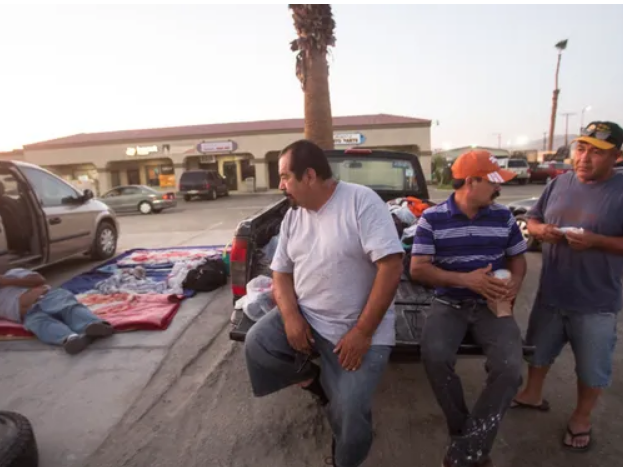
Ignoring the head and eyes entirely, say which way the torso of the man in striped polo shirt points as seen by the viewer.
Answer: toward the camera

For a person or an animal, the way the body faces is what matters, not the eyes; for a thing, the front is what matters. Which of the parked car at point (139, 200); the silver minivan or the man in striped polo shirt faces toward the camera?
the man in striped polo shirt

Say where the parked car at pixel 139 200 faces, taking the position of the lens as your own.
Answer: facing away from the viewer and to the left of the viewer

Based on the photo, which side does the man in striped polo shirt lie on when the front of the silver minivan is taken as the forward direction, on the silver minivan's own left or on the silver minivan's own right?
on the silver minivan's own right

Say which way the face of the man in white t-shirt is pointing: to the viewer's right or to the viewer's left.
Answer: to the viewer's left

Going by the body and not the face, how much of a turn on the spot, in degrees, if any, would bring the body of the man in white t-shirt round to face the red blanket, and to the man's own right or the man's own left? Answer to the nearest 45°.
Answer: approximately 90° to the man's own right

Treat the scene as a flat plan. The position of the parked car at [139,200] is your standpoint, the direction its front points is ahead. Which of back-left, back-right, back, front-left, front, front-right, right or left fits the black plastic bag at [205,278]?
back-left

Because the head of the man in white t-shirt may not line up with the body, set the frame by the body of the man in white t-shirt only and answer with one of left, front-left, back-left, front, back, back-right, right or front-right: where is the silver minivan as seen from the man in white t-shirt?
right

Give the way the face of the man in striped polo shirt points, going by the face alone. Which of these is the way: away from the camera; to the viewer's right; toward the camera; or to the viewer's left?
to the viewer's right

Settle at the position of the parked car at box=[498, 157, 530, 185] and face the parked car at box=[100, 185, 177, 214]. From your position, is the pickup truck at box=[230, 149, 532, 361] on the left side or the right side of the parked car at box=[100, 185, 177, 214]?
left

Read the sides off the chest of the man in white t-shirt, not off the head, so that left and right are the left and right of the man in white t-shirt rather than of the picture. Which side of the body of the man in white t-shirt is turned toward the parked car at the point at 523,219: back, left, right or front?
back

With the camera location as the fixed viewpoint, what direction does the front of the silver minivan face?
facing away from the viewer and to the right of the viewer

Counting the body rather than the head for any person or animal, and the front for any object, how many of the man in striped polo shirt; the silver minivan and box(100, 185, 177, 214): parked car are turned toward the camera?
1

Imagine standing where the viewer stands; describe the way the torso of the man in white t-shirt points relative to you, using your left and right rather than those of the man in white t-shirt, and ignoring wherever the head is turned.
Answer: facing the viewer and to the left of the viewer
